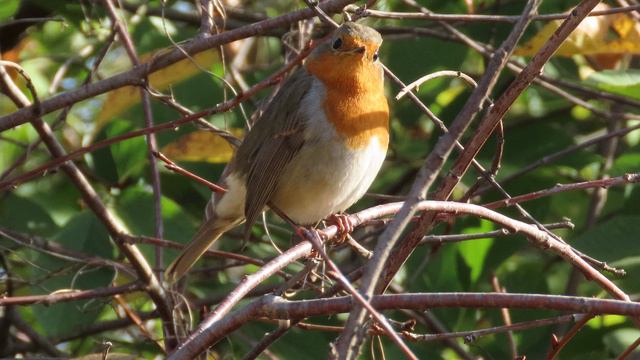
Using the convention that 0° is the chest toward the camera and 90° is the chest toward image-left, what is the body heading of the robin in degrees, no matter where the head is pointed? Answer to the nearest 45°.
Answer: approximately 315°

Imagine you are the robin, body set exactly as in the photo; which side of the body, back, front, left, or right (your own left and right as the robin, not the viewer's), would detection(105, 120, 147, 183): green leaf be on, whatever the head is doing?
back

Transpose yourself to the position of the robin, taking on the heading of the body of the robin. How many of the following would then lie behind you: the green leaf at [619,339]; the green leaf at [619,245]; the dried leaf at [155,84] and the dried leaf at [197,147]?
2

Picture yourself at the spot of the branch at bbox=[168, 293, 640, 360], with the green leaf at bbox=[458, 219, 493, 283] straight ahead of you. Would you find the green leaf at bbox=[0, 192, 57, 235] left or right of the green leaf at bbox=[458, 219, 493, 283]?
left

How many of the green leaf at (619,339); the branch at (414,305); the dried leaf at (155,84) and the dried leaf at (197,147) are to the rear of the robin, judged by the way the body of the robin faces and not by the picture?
2

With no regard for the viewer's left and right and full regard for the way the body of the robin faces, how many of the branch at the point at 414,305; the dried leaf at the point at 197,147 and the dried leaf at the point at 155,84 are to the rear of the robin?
2

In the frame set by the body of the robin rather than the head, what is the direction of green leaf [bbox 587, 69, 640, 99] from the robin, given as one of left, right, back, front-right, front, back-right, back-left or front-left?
front-left

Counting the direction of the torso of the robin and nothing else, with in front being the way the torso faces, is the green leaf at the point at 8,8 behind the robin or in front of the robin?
behind

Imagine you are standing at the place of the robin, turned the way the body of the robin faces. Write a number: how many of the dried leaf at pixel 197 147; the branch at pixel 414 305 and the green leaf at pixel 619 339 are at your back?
1

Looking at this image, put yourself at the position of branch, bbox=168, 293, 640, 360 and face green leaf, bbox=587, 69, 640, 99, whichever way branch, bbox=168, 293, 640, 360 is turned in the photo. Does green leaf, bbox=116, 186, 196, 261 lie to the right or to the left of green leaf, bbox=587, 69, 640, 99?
left

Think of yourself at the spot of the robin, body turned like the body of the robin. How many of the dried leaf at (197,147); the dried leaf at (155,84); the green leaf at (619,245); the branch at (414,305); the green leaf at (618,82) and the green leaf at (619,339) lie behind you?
2

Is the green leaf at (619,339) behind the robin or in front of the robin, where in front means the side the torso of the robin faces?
in front
